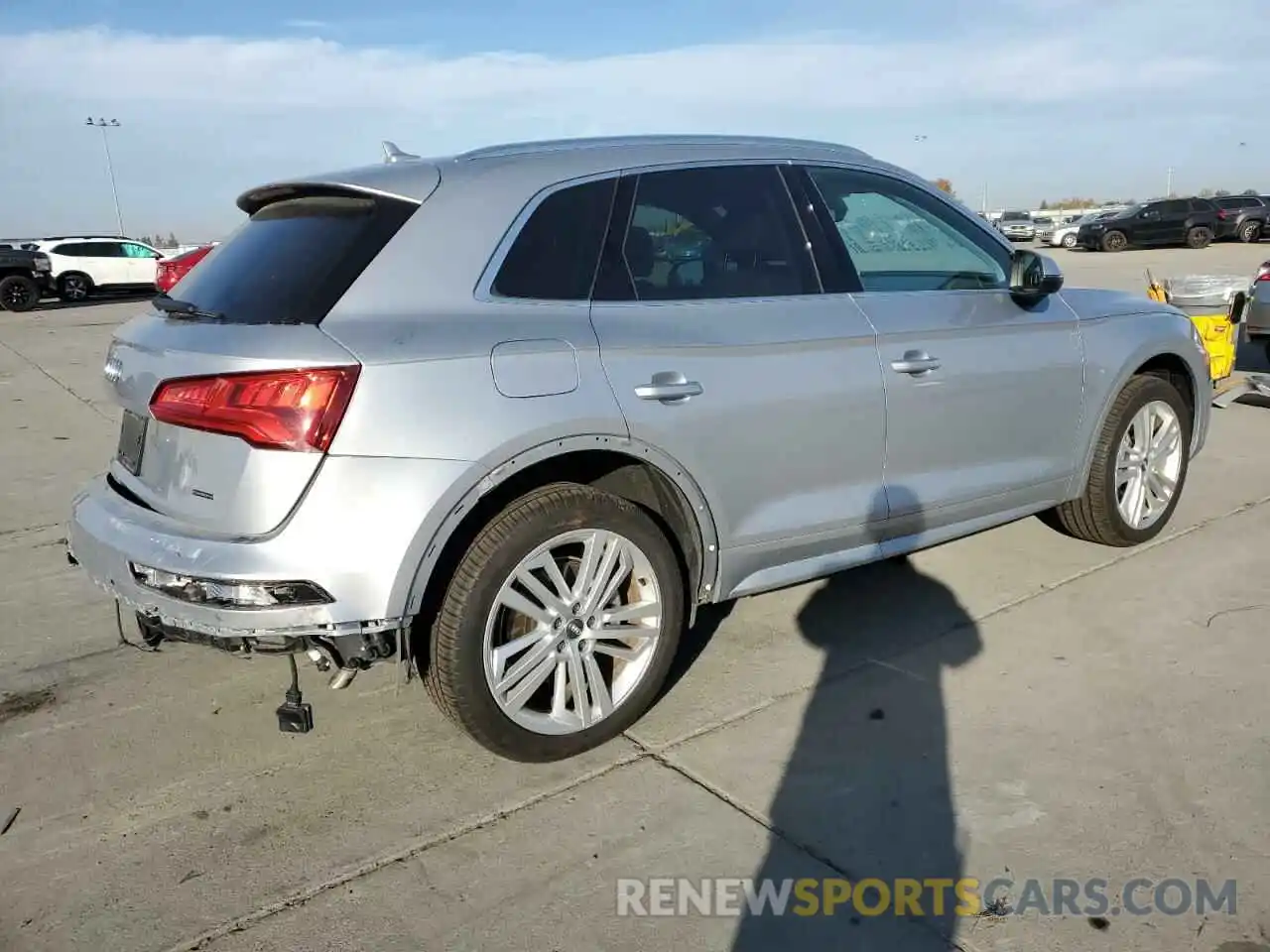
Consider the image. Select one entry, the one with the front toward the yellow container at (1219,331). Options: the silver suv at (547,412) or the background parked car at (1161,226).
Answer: the silver suv

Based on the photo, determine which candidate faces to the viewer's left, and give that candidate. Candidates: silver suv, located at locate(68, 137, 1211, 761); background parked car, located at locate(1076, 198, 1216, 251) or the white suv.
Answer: the background parked car

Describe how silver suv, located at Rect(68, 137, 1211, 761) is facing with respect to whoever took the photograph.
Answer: facing away from the viewer and to the right of the viewer

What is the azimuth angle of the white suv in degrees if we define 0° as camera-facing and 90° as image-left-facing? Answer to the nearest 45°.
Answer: approximately 270°

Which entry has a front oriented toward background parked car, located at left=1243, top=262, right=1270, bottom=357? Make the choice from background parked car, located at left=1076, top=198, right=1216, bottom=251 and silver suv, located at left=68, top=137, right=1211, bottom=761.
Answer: the silver suv

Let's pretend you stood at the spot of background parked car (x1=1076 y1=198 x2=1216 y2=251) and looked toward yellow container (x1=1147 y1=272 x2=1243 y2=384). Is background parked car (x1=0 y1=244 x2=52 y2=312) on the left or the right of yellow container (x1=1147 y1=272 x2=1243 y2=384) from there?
right

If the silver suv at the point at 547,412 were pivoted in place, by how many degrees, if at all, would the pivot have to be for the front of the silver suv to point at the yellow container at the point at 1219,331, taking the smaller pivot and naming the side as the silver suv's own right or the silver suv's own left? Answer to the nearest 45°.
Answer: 0° — it already faces it

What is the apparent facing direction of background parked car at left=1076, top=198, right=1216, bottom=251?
to the viewer's left

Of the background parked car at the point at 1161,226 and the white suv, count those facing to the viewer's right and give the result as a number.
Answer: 1

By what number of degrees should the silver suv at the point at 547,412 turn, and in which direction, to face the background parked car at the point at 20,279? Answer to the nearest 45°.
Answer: approximately 90° to its left
